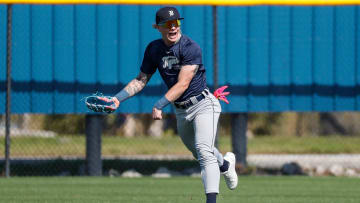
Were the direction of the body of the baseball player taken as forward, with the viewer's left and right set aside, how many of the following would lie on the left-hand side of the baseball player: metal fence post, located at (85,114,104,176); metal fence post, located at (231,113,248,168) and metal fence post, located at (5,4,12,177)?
0

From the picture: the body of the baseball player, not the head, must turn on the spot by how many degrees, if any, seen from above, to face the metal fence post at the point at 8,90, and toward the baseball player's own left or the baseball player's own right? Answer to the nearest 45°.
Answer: approximately 90° to the baseball player's own right

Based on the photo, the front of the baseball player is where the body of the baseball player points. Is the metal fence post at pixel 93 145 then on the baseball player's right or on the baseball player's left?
on the baseball player's right

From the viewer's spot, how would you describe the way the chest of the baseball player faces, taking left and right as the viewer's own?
facing the viewer and to the left of the viewer

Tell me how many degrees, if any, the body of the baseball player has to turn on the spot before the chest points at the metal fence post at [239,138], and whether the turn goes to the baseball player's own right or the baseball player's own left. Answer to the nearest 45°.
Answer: approximately 135° to the baseball player's own right

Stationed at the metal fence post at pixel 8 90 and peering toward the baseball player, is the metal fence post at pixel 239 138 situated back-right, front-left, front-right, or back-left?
front-left
